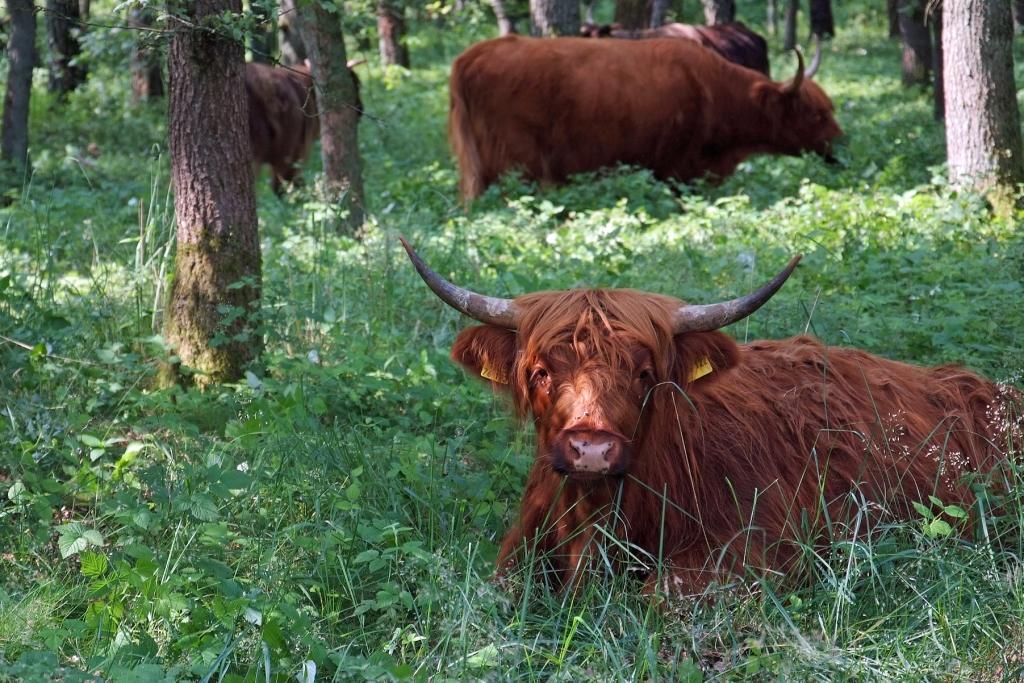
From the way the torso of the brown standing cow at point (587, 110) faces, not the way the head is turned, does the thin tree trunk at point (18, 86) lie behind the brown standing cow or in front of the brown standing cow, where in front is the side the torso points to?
behind

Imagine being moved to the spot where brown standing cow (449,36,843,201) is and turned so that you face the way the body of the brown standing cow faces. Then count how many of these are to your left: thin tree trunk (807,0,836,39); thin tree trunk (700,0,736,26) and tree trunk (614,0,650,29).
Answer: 3

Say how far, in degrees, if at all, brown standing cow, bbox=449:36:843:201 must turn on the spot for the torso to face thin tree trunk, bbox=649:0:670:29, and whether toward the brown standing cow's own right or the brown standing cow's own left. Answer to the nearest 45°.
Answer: approximately 90° to the brown standing cow's own left

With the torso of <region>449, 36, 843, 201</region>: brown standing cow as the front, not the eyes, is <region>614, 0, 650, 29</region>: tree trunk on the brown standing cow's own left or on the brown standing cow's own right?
on the brown standing cow's own left

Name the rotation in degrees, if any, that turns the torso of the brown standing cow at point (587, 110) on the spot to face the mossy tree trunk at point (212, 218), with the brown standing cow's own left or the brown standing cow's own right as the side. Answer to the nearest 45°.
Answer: approximately 90° to the brown standing cow's own right

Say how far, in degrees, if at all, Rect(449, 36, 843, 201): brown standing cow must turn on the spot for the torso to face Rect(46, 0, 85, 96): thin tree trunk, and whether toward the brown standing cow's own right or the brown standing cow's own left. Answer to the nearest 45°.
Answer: approximately 135° to the brown standing cow's own left

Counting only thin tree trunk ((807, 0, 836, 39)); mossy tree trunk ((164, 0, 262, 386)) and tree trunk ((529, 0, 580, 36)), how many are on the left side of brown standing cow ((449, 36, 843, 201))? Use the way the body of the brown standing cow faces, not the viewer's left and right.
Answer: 2

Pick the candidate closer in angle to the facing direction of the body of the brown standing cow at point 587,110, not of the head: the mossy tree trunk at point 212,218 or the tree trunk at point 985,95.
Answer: the tree trunk

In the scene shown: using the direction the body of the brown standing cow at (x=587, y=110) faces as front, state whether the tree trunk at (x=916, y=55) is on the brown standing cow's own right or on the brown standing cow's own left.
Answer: on the brown standing cow's own left

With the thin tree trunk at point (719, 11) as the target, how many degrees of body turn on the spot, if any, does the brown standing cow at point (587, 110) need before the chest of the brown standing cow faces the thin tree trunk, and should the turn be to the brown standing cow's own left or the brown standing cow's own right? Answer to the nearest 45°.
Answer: approximately 90° to the brown standing cow's own left

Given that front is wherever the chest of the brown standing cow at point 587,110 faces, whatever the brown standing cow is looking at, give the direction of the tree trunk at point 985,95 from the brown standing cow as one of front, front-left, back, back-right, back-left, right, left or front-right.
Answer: front-right

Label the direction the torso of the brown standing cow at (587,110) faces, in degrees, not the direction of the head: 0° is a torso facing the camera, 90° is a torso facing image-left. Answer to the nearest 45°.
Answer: approximately 270°

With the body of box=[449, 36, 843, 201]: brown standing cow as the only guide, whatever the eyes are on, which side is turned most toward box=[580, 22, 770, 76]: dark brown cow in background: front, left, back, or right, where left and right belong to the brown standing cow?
left

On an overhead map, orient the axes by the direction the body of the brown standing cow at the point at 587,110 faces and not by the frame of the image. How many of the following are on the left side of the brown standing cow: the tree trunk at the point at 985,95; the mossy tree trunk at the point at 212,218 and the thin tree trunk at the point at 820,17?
1

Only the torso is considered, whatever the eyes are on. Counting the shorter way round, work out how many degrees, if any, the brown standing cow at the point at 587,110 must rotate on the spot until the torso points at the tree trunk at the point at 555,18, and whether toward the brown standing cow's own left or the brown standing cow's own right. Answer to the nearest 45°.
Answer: approximately 90° to the brown standing cow's own left
